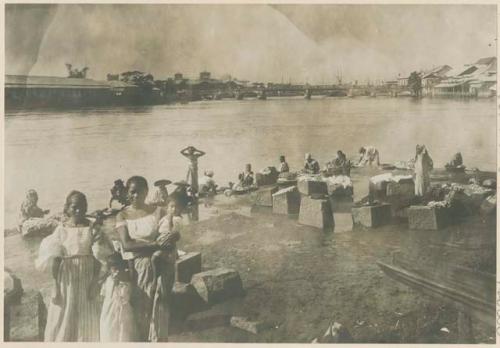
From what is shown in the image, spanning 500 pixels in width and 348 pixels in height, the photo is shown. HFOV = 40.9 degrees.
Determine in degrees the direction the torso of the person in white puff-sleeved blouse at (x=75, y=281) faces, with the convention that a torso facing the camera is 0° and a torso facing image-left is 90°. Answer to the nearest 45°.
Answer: approximately 0°

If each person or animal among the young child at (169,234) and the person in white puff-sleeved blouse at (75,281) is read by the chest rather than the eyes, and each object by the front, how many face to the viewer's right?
0

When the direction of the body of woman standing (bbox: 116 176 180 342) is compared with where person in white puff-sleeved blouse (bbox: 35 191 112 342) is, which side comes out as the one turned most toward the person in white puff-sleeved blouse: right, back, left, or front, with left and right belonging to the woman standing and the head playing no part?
right

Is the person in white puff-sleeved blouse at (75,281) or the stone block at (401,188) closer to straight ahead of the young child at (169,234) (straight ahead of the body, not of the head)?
the person in white puff-sleeved blouse

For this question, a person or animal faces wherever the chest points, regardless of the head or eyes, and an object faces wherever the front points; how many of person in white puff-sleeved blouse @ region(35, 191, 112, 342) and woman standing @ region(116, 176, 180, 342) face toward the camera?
2

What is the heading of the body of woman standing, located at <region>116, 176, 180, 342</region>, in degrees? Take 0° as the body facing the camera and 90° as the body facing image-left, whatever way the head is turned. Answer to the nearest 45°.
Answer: approximately 0°

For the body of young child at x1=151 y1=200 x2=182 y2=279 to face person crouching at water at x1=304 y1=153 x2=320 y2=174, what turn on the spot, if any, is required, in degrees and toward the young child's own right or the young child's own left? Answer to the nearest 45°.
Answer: approximately 135° to the young child's own left

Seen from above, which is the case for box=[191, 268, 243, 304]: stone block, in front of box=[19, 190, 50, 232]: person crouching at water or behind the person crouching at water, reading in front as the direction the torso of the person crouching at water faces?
in front

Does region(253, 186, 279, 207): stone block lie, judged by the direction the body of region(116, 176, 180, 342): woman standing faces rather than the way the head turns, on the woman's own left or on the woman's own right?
on the woman's own left
